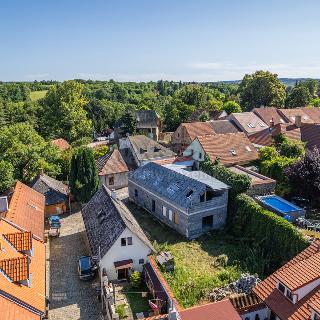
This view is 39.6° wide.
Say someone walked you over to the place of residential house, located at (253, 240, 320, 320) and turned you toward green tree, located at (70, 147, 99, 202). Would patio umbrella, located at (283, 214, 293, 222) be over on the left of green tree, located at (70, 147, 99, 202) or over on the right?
right

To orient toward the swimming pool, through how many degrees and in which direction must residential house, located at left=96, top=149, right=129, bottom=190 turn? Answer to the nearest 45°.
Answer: approximately 45° to its left

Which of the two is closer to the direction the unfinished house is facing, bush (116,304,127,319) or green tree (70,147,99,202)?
the bush

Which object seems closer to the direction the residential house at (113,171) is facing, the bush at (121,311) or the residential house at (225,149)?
the bush

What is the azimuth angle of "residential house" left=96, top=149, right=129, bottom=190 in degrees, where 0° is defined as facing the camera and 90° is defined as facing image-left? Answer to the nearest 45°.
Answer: approximately 0°

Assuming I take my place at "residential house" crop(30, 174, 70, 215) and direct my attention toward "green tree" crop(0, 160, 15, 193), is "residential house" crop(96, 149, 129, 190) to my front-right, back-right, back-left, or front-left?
back-right

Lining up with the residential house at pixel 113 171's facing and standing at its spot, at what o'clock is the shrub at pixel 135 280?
The shrub is roughly at 12 o'clock from the residential house.

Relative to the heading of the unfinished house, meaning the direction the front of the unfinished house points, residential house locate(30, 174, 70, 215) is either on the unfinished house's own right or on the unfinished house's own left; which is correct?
on the unfinished house's own right

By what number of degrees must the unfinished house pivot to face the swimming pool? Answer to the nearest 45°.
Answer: approximately 135° to its left

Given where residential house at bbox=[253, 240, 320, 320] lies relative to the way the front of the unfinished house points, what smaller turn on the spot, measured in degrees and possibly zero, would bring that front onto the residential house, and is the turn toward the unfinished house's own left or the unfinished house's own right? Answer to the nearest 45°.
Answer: approximately 45° to the unfinished house's own left

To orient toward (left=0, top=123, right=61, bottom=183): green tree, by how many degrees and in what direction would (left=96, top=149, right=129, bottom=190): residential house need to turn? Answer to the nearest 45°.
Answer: approximately 90° to its right
